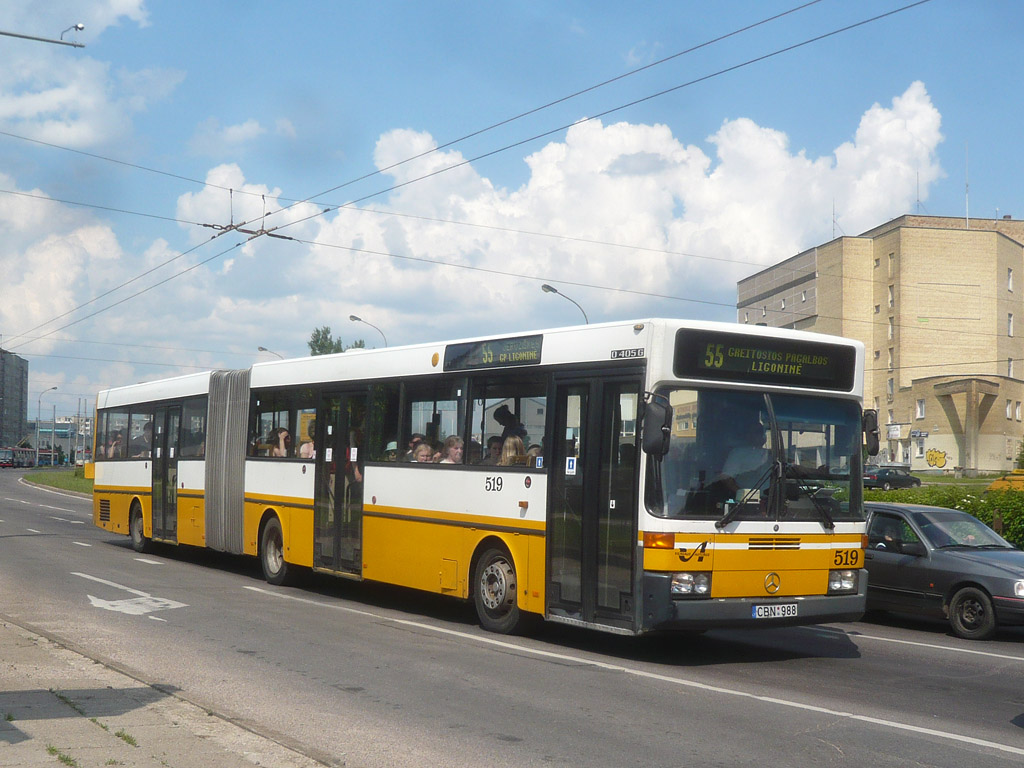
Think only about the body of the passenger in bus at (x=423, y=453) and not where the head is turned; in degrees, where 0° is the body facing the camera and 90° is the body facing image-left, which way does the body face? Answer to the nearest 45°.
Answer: approximately 315°

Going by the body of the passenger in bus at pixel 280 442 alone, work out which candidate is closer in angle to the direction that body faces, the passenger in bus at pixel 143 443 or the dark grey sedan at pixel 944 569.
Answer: the dark grey sedan

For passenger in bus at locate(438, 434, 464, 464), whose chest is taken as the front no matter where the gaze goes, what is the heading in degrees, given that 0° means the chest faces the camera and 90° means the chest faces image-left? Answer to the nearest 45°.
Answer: approximately 315°

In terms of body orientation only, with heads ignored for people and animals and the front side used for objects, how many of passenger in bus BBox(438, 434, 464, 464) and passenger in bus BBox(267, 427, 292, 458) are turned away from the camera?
0

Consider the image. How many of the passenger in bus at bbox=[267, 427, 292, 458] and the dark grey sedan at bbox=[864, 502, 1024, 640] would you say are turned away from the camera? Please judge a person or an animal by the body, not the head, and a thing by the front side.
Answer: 0

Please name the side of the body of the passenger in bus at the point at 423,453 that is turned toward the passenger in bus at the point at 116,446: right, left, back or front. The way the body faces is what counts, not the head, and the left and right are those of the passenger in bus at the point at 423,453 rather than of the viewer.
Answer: back

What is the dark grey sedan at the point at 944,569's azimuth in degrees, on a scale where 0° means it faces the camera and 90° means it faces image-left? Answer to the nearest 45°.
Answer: approximately 315°

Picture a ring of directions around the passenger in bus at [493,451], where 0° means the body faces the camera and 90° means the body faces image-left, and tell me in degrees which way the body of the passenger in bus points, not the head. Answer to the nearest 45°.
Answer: approximately 315°

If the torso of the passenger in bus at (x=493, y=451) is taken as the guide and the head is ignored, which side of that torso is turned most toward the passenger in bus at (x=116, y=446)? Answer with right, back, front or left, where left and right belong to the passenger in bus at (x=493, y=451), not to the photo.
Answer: back
